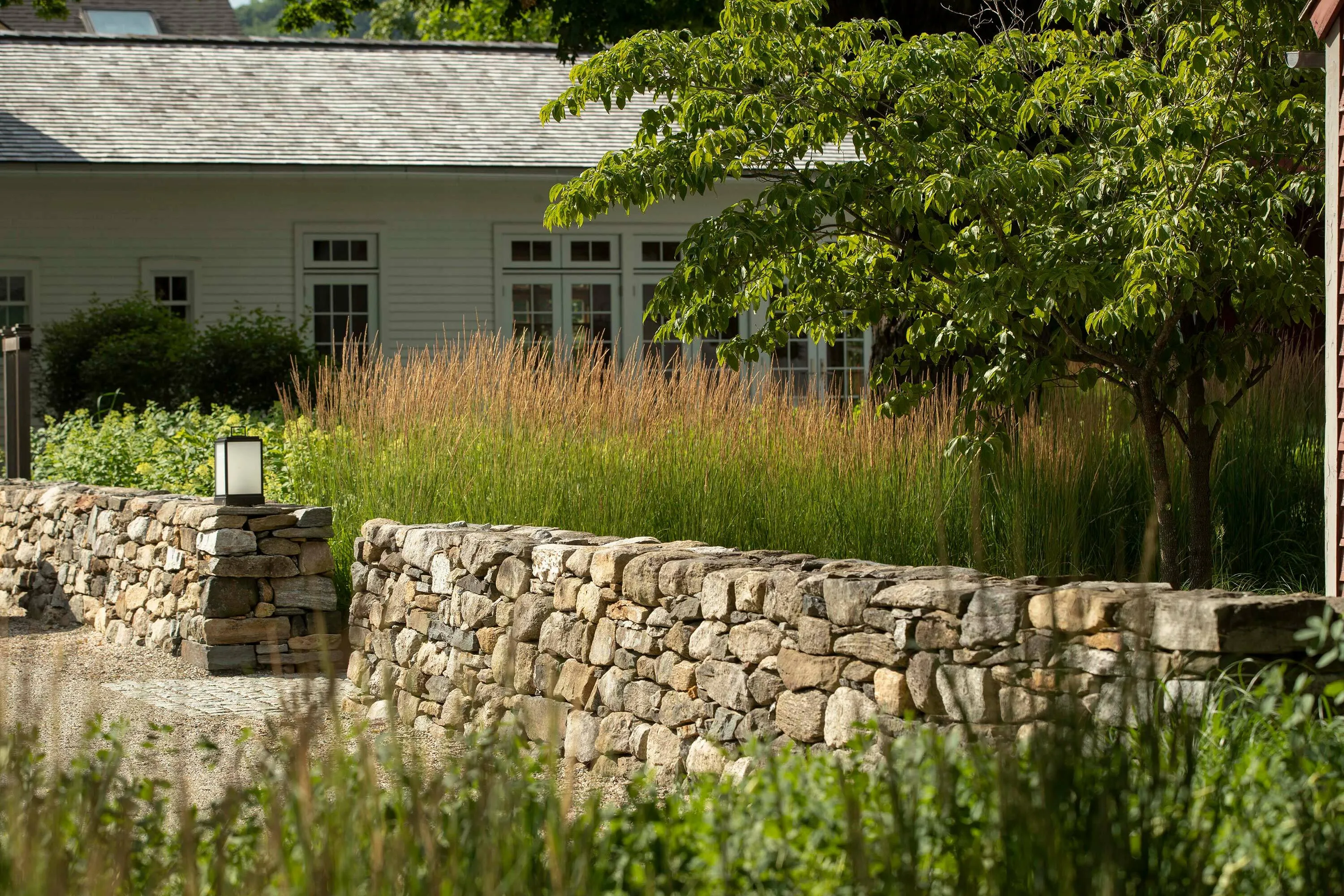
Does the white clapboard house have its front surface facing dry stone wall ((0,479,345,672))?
yes

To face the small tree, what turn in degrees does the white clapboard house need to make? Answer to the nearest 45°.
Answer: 0° — it already faces it

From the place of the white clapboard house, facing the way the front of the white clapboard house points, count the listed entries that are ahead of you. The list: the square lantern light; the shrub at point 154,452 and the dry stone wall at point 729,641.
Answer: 3

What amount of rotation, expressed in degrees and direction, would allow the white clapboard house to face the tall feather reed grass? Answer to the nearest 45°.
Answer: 0° — it already faces it

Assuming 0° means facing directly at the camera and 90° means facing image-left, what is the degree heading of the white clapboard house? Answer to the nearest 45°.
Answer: approximately 0°

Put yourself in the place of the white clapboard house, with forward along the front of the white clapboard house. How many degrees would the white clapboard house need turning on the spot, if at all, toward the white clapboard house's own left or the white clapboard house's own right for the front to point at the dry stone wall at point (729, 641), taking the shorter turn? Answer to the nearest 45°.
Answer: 0° — it already faces it

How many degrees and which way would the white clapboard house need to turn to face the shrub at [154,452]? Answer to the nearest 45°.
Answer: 0° — it already faces it

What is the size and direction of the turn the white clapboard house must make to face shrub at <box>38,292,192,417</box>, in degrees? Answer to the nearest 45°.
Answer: approximately 45° to its right
